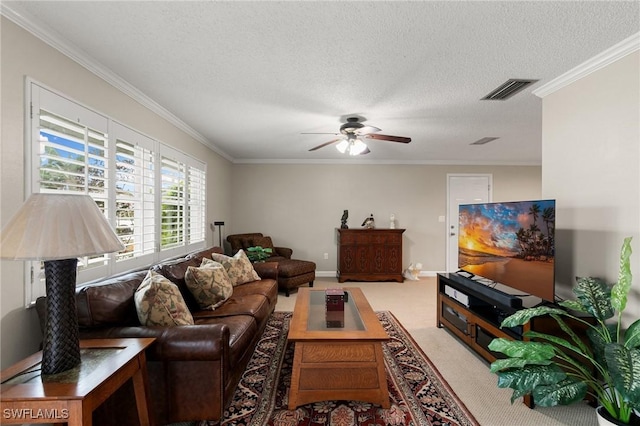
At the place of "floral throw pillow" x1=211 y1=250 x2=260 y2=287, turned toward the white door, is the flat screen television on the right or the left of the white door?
right

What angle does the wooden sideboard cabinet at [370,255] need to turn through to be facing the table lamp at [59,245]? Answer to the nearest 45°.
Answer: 0° — it already faces it

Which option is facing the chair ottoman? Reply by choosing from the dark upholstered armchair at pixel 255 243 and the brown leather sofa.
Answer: the dark upholstered armchair

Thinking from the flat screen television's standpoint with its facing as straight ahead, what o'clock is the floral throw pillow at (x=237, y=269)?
The floral throw pillow is roughly at 1 o'clock from the flat screen television.

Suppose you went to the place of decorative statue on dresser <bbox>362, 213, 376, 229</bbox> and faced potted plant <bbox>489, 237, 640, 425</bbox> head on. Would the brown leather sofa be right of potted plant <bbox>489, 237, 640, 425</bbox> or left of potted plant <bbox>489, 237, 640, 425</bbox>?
right

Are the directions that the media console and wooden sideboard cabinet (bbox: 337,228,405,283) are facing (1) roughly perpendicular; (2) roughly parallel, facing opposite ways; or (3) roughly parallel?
roughly perpendicular

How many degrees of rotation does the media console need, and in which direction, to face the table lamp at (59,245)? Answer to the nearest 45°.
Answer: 0° — it already faces it

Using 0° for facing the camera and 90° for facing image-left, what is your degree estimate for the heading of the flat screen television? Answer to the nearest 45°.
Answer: approximately 45°
